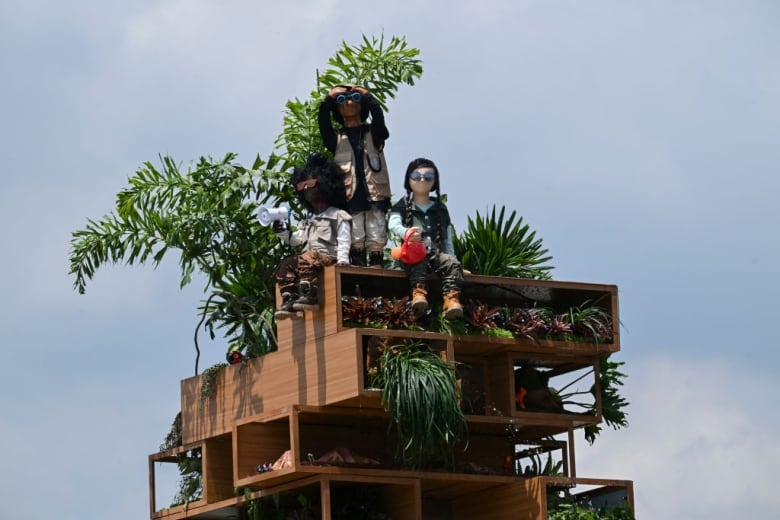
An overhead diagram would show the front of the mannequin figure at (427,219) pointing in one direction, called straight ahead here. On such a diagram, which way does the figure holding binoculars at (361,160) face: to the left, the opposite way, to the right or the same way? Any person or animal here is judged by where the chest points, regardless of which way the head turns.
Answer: the same way

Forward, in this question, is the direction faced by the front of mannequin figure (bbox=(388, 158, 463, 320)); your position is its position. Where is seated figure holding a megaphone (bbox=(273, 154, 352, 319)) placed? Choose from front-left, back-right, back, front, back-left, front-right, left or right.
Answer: right

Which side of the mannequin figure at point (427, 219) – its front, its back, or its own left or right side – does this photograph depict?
front

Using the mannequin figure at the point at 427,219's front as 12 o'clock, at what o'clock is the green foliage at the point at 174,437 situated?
The green foliage is roughly at 4 o'clock from the mannequin figure.

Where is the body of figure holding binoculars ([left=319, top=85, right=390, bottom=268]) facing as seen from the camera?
toward the camera

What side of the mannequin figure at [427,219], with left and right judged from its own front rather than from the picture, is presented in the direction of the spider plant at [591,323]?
left

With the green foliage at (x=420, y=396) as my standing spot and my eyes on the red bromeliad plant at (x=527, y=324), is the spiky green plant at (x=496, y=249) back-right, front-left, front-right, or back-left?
front-left

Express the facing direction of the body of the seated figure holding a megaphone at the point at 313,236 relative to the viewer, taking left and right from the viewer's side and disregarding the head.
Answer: facing the viewer and to the left of the viewer

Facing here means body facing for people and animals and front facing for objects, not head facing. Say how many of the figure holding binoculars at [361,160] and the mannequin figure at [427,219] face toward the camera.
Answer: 2

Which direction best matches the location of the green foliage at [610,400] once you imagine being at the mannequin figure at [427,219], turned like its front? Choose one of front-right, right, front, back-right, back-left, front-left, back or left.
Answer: back-left
